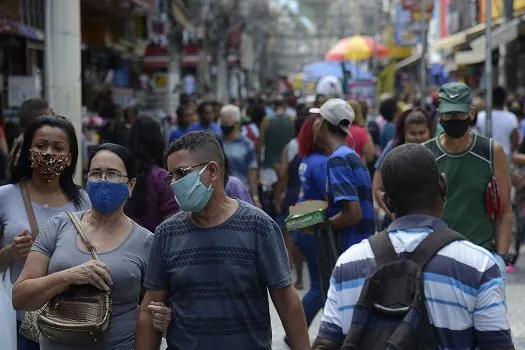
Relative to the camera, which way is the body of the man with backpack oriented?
away from the camera

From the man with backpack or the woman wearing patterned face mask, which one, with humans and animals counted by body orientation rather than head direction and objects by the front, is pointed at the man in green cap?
the man with backpack

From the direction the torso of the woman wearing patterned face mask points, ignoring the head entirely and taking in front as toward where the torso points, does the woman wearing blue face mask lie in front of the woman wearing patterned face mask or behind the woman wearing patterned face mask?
in front

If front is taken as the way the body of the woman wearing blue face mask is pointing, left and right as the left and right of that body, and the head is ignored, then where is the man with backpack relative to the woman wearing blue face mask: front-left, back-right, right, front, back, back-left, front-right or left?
front-left

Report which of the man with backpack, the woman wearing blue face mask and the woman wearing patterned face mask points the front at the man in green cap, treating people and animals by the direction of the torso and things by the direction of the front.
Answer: the man with backpack

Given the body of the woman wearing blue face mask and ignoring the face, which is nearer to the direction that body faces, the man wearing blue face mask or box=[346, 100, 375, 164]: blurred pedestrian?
the man wearing blue face mask

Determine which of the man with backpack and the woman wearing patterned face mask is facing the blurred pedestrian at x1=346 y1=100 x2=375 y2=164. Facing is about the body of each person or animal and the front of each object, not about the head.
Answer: the man with backpack

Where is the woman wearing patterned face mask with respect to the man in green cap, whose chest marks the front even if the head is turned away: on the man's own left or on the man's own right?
on the man's own right

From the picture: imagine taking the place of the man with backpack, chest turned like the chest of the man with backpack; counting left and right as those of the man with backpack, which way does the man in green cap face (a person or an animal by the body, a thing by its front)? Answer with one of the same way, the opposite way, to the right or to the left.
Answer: the opposite way

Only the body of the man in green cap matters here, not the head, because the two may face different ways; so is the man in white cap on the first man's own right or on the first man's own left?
on the first man's own right

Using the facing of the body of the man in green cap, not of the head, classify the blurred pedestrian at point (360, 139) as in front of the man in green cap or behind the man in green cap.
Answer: behind

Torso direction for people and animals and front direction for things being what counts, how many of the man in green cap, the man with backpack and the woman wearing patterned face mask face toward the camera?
2
